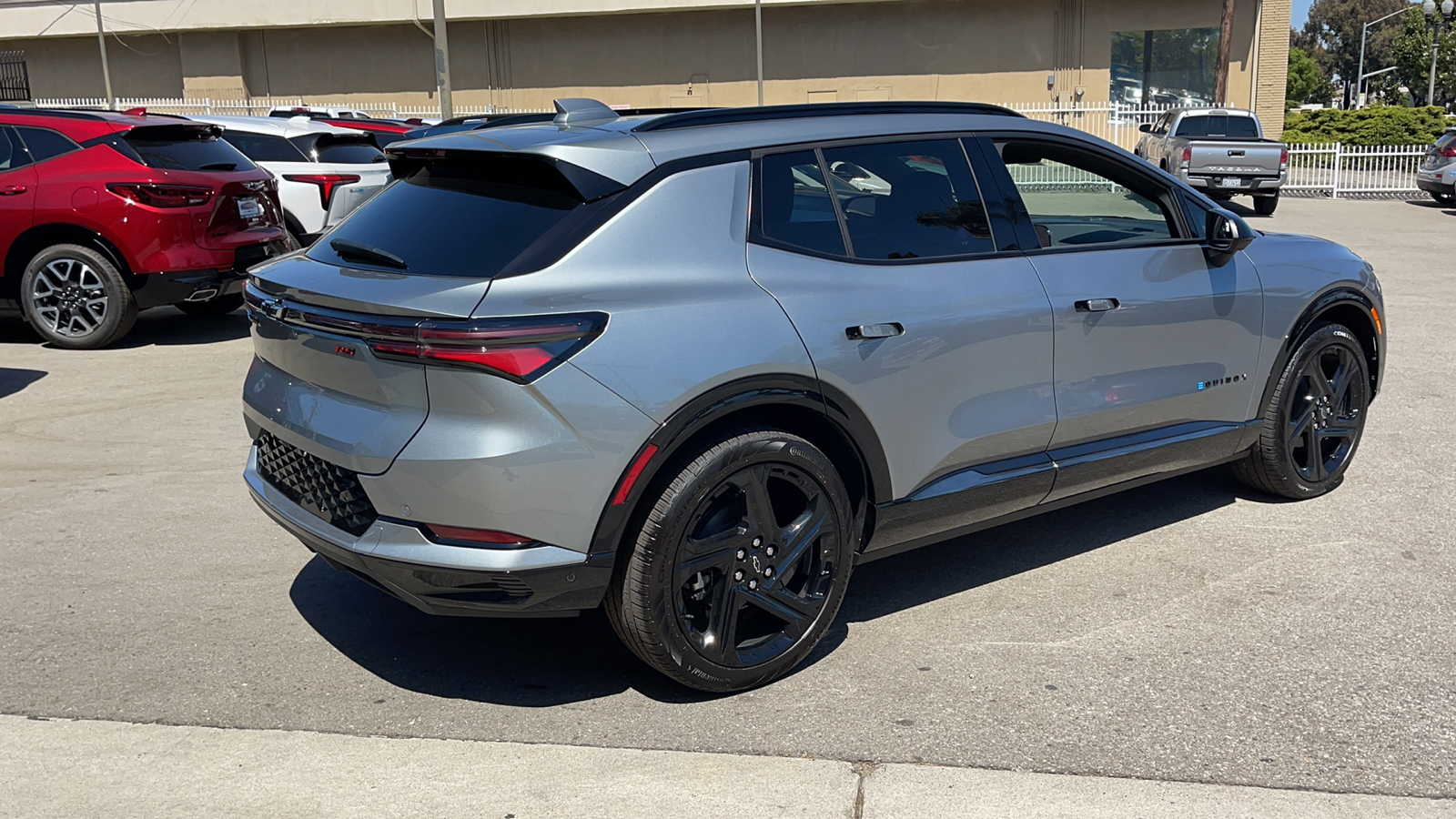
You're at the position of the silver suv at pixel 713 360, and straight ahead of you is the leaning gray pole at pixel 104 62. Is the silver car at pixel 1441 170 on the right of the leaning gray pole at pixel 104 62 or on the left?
right

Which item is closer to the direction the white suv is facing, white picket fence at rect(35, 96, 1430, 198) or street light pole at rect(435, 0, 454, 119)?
the street light pole

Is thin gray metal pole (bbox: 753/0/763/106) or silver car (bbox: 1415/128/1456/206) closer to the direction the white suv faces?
the thin gray metal pole

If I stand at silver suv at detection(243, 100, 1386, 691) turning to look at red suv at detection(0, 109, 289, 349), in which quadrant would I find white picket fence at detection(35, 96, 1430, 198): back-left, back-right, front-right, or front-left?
front-right

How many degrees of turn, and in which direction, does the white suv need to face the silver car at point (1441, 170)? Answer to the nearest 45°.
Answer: approximately 135° to its right

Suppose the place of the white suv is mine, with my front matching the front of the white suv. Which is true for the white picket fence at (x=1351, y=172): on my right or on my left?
on my right

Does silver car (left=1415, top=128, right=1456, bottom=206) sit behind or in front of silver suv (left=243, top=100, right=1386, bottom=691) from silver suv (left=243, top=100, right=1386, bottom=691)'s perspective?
in front

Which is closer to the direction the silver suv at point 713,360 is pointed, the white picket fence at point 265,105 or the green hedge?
the green hedge

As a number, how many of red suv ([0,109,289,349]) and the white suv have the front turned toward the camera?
0

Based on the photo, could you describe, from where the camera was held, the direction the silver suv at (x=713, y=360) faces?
facing away from the viewer and to the right of the viewer

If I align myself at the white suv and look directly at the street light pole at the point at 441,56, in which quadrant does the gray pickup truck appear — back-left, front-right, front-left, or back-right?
front-right

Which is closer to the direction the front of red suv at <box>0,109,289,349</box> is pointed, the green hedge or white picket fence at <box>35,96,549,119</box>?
the white picket fence

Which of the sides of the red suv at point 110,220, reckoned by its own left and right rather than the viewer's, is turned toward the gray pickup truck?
right

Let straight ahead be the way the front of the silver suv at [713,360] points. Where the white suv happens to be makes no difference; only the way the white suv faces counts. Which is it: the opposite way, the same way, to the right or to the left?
to the left

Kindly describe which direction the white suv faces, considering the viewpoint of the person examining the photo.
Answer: facing away from the viewer and to the left of the viewer

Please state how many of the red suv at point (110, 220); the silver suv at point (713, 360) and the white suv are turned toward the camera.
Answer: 0

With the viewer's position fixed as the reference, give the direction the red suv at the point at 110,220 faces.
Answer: facing away from the viewer and to the left of the viewer
